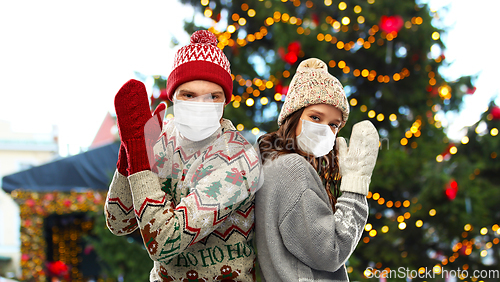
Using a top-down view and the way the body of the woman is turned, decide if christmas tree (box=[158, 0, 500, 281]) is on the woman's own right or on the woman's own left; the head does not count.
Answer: on the woman's own left

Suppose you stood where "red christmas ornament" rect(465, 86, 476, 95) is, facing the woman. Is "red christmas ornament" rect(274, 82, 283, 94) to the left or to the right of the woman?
right

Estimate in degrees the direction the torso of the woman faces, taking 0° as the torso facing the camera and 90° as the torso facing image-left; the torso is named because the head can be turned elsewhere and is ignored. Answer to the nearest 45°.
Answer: approximately 270°

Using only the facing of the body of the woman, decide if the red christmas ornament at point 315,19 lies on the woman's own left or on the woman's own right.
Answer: on the woman's own left
